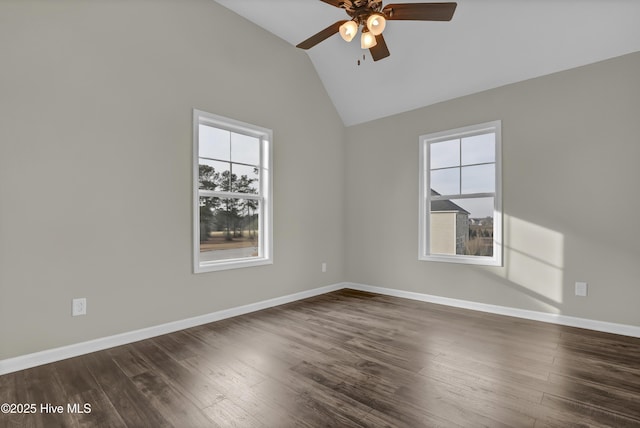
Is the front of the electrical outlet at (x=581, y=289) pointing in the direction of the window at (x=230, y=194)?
no

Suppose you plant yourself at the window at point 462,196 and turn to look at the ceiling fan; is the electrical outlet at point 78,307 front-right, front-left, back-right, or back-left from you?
front-right

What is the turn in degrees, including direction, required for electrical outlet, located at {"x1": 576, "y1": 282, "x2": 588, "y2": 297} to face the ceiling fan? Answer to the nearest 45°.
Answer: approximately 45° to its right

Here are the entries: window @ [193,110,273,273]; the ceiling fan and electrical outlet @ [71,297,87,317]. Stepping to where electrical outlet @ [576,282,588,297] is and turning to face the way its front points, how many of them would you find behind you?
0

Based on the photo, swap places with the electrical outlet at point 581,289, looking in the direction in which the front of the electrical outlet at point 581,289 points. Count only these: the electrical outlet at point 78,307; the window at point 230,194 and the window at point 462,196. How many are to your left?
0

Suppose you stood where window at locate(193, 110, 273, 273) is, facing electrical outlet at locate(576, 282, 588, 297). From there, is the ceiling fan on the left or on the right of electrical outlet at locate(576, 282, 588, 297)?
right

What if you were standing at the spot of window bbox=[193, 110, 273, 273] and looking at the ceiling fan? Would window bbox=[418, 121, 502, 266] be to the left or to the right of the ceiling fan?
left

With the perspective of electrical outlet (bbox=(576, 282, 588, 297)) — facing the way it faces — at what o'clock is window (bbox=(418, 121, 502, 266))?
The window is roughly at 3 o'clock from the electrical outlet.

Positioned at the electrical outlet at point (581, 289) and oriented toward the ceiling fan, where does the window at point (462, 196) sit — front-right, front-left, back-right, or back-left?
front-right

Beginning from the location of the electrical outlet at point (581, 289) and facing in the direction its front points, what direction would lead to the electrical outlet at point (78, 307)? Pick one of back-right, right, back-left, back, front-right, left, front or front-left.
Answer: front-right

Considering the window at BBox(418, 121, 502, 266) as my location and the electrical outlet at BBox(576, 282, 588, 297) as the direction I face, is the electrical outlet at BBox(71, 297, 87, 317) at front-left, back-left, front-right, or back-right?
back-right

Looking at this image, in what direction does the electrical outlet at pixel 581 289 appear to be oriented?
toward the camera

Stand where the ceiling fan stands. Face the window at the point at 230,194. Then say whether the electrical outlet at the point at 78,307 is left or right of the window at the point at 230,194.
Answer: left
